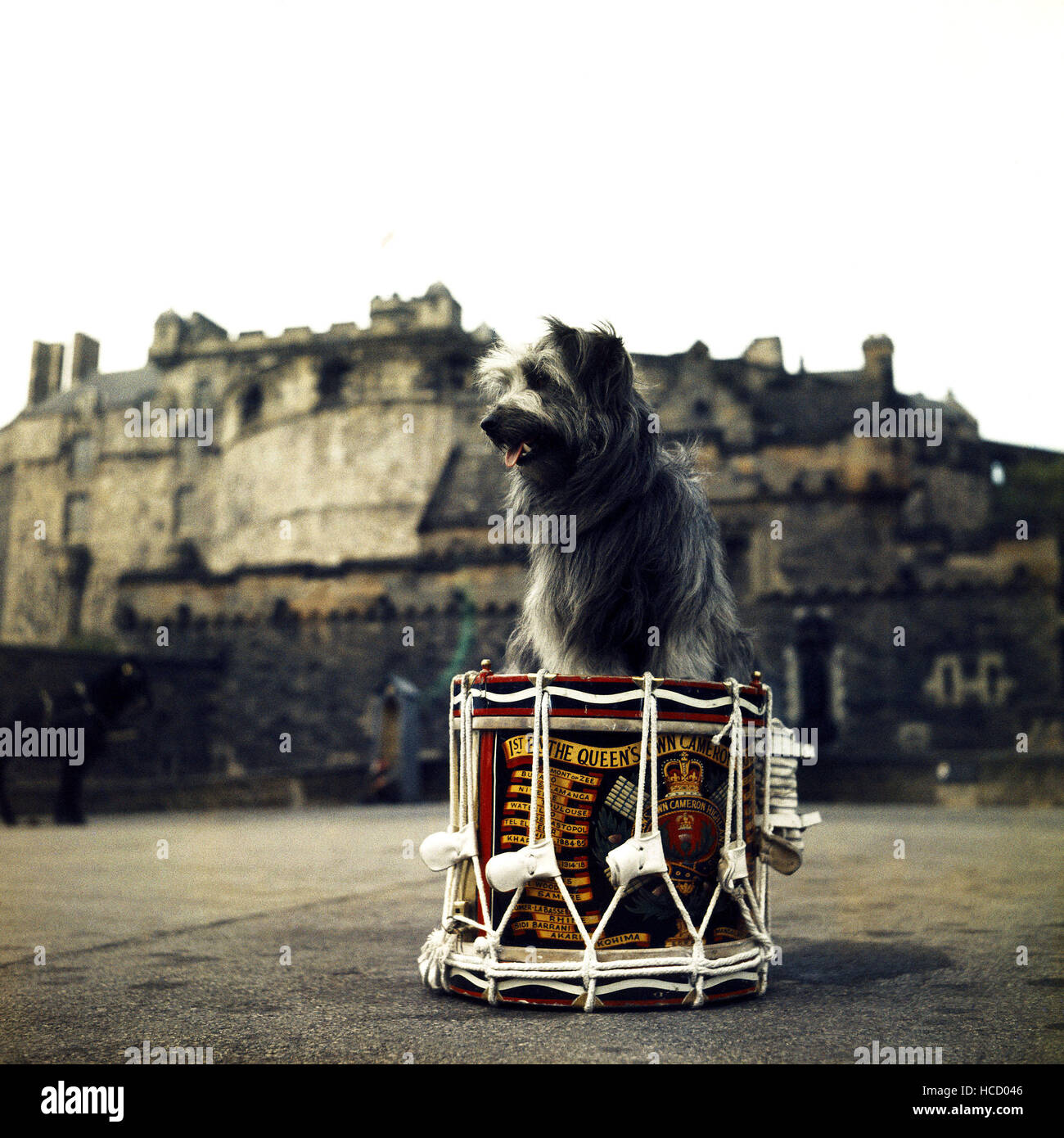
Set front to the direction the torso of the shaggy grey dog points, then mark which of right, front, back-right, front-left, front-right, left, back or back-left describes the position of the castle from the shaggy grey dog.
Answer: back-right

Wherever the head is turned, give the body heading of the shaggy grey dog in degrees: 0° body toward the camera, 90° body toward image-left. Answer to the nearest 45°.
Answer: approximately 45°

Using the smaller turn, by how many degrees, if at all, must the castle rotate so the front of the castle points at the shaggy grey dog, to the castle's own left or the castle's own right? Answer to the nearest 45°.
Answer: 0° — it already faces it

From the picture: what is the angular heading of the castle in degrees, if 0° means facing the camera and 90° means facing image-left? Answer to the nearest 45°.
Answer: approximately 0°
